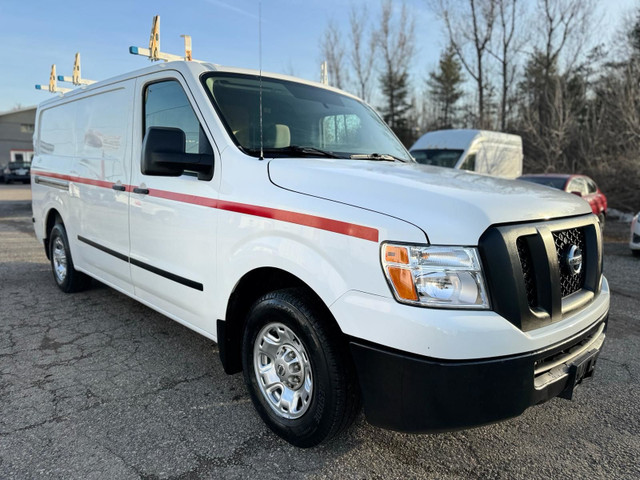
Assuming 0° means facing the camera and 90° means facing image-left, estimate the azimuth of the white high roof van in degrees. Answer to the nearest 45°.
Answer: approximately 45°

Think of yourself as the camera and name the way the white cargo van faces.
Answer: facing the viewer and to the right of the viewer

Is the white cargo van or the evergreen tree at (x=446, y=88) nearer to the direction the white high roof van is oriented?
the white cargo van

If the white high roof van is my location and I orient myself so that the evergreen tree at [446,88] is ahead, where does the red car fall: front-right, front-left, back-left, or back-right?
back-right

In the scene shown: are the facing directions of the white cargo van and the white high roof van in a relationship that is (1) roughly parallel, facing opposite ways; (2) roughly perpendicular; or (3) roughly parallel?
roughly perpendicular

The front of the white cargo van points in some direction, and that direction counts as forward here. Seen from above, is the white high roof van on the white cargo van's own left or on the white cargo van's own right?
on the white cargo van's own left

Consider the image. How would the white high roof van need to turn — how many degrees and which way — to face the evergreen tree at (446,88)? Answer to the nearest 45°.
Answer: approximately 135° to its right

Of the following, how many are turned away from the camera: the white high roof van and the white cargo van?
0

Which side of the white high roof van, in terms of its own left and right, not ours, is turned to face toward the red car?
left
